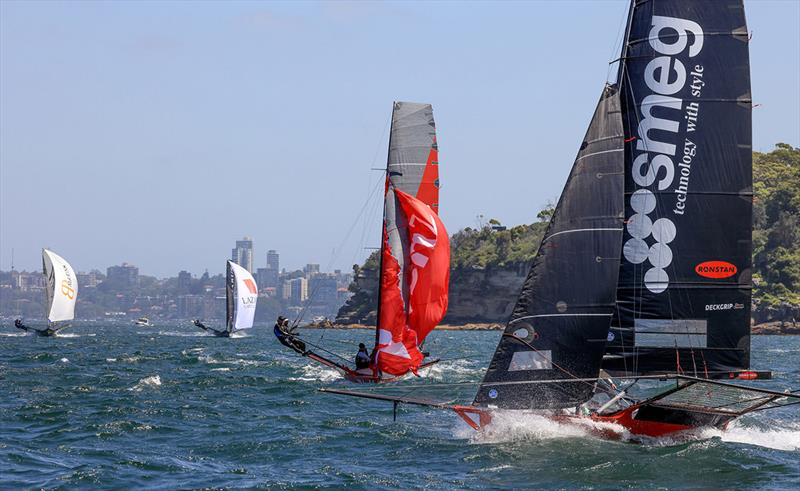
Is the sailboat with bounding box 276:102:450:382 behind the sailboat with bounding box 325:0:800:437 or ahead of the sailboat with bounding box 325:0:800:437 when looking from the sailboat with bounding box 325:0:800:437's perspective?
ahead

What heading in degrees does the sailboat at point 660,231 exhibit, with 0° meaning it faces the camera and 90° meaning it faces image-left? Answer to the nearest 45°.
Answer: approximately 90°
